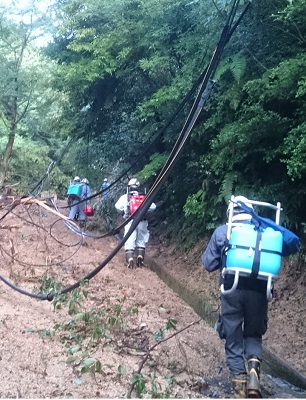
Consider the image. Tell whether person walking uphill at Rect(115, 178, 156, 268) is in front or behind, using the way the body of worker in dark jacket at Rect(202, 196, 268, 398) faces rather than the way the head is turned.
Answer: in front

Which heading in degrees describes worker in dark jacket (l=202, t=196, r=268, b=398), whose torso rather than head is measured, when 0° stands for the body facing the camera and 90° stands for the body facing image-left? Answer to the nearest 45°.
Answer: approximately 180°

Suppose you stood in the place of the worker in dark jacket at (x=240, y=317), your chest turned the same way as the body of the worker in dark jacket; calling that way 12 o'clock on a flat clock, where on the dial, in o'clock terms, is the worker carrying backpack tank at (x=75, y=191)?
The worker carrying backpack tank is roughly at 11 o'clock from the worker in dark jacket.
